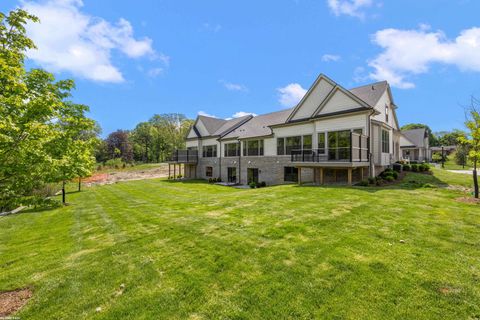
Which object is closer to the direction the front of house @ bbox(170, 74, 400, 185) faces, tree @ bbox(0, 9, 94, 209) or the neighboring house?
the neighboring house

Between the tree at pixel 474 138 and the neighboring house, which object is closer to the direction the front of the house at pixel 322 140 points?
the neighboring house

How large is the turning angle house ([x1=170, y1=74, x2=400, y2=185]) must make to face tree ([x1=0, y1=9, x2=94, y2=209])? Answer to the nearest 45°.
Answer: approximately 180°

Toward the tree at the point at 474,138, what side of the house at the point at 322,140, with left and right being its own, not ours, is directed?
right

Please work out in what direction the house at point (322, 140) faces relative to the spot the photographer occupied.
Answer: facing away from the viewer and to the right of the viewer

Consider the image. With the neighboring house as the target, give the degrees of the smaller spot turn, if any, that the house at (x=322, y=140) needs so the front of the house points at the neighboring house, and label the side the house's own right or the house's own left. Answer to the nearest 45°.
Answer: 0° — it already faces it
